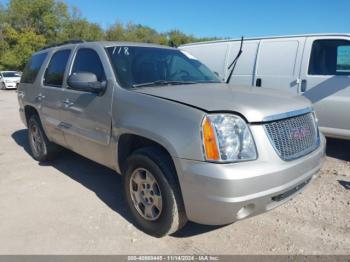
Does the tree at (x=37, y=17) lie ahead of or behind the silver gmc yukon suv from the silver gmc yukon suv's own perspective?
behind

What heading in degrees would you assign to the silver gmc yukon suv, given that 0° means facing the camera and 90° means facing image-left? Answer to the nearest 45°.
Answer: approximately 315°

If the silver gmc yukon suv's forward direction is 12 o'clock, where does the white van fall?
The white van is roughly at 9 o'clock from the silver gmc yukon suv.

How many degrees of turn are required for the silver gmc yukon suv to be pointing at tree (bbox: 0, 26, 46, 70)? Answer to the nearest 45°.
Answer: approximately 180°
